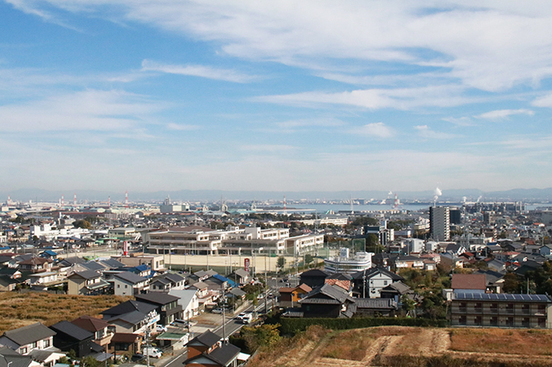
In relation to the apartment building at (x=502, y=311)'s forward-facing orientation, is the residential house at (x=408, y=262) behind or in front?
behind

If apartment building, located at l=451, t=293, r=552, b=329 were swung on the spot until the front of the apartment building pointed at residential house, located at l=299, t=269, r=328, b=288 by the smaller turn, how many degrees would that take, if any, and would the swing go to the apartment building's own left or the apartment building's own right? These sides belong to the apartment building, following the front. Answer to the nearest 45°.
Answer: approximately 135° to the apartment building's own right

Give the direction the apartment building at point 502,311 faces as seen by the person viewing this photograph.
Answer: facing the viewer

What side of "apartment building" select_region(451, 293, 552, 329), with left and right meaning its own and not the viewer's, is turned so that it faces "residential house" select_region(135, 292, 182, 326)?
right

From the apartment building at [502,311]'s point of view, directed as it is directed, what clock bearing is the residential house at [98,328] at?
The residential house is roughly at 2 o'clock from the apartment building.

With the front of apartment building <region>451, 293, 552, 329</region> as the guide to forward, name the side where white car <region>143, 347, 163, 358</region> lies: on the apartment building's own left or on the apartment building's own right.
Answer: on the apartment building's own right

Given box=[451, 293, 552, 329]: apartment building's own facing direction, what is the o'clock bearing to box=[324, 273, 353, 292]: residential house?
The residential house is roughly at 4 o'clock from the apartment building.

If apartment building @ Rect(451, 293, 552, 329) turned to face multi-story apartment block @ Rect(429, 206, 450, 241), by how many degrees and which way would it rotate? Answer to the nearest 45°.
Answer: approximately 180°

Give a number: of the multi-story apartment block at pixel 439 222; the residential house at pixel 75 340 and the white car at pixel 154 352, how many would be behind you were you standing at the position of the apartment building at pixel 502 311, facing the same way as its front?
1

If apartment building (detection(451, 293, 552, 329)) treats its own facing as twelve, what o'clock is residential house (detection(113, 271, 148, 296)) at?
The residential house is roughly at 3 o'clock from the apartment building.

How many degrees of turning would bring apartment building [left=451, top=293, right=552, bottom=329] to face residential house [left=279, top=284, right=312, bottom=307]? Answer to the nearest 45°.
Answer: approximately 90° to its right

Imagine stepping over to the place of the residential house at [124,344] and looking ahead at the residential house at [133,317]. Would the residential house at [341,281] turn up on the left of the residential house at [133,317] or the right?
right

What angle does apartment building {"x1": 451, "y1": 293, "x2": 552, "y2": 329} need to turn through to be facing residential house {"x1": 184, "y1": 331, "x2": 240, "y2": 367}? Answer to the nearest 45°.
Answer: approximately 45° to its right

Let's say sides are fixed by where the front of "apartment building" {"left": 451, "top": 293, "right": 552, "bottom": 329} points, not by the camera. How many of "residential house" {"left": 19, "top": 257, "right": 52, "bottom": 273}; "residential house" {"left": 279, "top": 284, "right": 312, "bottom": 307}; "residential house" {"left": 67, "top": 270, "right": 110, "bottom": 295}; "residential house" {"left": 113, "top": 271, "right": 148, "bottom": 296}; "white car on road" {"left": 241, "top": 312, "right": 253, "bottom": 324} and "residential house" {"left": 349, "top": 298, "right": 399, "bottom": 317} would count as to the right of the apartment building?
6
